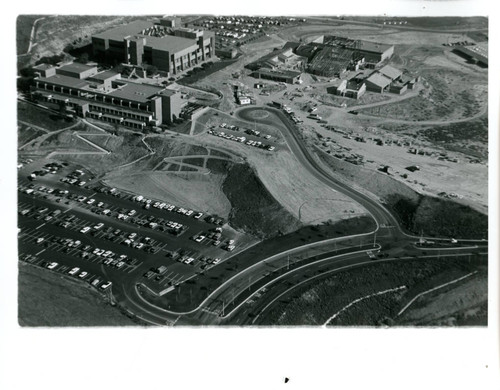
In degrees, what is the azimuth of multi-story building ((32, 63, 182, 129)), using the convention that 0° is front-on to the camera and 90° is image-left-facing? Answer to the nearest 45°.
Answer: approximately 45°

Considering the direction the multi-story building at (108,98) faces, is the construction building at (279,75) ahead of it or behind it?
behind

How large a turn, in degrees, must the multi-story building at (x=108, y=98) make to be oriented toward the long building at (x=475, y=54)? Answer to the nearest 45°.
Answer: approximately 135° to its left

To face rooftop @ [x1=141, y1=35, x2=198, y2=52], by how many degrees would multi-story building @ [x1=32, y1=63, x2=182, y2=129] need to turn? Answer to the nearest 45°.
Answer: approximately 180°

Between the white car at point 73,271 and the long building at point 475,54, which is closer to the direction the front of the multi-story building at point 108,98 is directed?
the white car

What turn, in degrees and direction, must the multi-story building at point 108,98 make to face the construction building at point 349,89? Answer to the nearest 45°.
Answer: approximately 135° to its left
